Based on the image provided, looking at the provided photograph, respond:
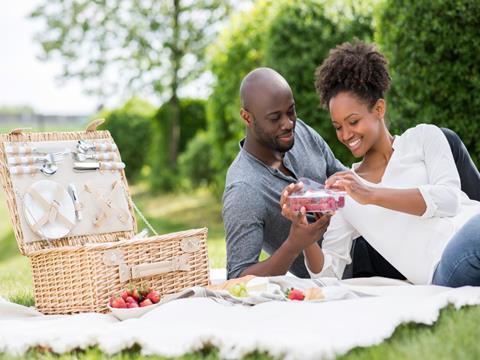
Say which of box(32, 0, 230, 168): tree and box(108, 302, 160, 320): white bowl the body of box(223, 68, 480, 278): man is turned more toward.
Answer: the white bowl

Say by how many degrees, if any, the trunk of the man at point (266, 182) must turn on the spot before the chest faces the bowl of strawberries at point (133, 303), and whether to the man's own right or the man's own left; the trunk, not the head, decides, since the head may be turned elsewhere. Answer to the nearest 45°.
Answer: approximately 90° to the man's own right

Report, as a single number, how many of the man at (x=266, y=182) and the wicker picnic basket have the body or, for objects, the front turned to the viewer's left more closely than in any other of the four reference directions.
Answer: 0

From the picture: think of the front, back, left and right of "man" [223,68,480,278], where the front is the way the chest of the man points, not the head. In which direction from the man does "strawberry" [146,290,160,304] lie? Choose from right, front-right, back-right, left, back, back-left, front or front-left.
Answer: right

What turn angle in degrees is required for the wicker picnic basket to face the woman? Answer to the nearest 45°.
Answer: approximately 45° to its left

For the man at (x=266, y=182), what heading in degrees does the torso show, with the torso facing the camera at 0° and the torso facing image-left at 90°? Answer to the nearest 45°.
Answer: approximately 315°

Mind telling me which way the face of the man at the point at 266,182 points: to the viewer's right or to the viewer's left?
to the viewer's right

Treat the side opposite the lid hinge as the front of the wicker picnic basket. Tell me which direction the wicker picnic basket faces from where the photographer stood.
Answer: facing the viewer and to the right of the viewer

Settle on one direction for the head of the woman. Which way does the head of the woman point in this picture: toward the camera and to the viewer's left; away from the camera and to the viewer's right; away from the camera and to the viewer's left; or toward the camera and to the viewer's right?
toward the camera and to the viewer's left

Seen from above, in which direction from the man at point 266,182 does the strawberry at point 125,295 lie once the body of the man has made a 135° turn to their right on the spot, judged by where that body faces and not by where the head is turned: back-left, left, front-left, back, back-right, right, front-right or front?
front-left

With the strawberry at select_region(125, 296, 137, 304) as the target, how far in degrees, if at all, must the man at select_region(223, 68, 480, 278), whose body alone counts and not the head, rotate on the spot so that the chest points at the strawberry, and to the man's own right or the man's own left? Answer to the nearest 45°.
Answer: approximately 90° to the man's own right

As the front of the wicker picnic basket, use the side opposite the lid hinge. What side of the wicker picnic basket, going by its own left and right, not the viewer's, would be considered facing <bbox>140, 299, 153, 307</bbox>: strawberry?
front

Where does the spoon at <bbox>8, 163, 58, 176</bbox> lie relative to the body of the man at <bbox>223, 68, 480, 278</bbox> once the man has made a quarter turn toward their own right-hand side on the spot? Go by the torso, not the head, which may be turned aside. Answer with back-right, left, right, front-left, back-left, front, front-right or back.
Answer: front-right

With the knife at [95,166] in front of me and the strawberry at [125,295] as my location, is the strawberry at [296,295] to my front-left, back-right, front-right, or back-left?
back-right
